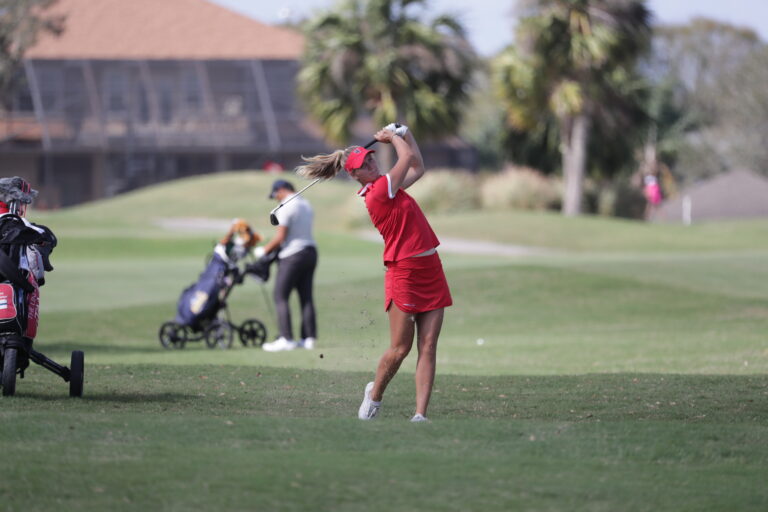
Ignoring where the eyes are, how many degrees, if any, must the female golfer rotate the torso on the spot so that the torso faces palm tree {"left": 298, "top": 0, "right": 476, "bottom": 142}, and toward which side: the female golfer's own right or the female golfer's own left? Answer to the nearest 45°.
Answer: approximately 135° to the female golfer's own left

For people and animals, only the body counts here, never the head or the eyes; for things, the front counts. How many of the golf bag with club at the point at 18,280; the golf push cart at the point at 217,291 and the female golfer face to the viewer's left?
1

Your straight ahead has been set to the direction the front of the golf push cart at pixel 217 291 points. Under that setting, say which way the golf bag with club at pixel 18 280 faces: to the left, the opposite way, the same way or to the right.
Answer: to the left

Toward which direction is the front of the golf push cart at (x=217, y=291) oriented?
to the viewer's left

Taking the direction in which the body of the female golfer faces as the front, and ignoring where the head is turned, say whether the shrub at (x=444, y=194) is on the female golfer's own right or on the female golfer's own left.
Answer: on the female golfer's own left

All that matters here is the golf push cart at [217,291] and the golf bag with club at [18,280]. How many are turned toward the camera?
1

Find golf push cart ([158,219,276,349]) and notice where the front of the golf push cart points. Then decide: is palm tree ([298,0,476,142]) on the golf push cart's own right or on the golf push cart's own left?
on the golf push cart's own right

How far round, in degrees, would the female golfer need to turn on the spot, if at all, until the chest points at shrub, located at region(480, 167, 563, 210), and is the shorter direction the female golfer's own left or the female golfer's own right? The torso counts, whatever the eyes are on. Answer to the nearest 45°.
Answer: approximately 135° to the female golfer's own left

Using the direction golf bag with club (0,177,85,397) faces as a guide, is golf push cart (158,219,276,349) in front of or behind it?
behind

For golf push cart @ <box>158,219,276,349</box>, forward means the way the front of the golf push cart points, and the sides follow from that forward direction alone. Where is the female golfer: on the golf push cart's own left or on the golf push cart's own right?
on the golf push cart's own left

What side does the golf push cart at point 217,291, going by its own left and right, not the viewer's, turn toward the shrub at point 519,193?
right

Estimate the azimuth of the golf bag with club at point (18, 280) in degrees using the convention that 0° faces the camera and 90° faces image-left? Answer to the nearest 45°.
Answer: approximately 0°

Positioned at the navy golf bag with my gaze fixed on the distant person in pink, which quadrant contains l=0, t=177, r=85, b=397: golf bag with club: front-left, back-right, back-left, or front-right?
back-right
